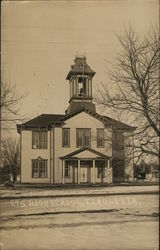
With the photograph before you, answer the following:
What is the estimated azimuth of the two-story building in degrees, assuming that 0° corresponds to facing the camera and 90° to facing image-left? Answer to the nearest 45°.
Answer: approximately 0°
